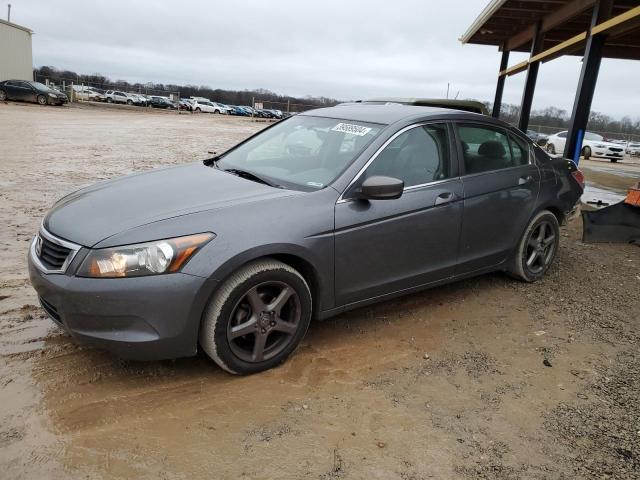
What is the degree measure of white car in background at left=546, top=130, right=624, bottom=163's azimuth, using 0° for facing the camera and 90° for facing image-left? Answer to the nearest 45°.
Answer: approximately 315°

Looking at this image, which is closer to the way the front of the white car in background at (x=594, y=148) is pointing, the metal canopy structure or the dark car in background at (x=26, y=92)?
the metal canopy structure

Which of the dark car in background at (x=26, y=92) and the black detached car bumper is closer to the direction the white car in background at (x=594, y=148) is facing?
the black detached car bumper

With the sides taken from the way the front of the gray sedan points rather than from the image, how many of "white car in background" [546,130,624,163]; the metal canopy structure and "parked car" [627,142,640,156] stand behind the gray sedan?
3

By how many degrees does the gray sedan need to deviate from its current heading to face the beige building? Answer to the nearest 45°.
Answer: approximately 90° to its right

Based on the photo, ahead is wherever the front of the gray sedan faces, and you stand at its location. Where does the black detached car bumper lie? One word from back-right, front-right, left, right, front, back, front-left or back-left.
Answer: back

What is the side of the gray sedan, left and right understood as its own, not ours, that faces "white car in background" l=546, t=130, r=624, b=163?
back

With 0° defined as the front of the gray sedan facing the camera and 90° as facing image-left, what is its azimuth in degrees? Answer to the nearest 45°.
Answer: approximately 45°
